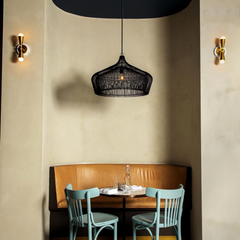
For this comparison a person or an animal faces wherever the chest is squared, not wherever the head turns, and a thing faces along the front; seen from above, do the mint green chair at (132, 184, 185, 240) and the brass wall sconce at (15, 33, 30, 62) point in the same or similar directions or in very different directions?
very different directions

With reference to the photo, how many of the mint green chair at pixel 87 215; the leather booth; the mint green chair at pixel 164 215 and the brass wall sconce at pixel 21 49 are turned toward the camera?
2

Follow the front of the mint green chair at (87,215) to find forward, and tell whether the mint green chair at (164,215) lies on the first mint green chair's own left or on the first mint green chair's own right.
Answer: on the first mint green chair's own right

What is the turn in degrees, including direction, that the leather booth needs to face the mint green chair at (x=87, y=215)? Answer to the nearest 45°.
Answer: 0° — it already faces it

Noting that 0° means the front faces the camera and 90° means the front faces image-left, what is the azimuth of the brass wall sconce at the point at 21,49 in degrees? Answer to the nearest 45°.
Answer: approximately 0°

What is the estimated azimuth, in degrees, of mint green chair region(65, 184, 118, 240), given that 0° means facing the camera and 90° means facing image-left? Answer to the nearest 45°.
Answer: approximately 225°

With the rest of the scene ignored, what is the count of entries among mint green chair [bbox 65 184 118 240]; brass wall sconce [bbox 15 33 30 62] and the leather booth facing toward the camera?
2

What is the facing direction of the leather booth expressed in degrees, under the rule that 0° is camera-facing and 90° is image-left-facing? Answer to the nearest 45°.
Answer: approximately 0°

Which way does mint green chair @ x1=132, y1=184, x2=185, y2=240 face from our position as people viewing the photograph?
facing away from the viewer and to the left of the viewer
